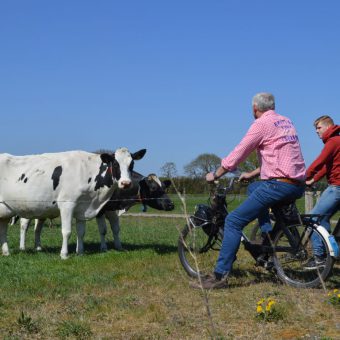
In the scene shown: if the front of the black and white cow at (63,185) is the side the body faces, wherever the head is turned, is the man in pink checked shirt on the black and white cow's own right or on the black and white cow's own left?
on the black and white cow's own right

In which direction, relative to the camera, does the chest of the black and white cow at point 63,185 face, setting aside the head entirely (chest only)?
to the viewer's right

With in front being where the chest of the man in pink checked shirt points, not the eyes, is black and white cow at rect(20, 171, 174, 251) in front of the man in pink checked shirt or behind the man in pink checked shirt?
in front

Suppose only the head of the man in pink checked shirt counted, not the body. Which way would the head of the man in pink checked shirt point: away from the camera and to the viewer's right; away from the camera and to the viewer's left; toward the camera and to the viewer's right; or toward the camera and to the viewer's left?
away from the camera and to the viewer's left

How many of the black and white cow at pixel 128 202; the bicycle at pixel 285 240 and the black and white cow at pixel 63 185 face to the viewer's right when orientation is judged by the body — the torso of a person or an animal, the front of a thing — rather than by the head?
2

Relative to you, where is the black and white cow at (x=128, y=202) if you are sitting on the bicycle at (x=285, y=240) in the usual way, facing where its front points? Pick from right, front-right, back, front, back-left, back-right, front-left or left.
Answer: front-right

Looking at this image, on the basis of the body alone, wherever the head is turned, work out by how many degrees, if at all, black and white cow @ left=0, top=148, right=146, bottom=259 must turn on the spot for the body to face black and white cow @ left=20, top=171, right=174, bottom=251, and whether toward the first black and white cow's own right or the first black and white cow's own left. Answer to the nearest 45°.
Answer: approximately 45° to the first black and white cow's own left

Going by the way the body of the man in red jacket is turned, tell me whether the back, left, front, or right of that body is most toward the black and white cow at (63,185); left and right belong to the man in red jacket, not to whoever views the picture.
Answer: front

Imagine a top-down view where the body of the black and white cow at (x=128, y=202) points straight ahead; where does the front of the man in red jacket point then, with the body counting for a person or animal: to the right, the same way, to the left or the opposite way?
the opposite way

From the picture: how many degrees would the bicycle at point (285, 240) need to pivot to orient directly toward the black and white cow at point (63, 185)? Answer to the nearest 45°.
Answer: approximately 45° to its right

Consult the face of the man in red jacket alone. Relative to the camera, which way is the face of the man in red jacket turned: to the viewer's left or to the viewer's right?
to the viewer's left

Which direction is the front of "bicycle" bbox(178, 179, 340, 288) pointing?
to the viewer's left

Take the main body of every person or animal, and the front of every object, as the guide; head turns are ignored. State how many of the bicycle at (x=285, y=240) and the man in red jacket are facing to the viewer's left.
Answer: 2

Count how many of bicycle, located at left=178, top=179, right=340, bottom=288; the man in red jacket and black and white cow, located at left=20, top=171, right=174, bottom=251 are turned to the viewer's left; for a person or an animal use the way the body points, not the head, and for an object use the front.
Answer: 2

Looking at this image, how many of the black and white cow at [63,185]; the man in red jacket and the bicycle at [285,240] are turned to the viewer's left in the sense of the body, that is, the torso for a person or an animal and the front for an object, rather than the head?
2

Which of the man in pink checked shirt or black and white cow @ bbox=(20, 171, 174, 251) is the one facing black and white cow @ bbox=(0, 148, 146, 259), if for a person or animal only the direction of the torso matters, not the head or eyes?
the man in pink checked shirt

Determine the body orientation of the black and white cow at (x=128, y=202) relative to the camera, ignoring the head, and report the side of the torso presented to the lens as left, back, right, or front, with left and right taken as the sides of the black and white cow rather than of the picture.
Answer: right

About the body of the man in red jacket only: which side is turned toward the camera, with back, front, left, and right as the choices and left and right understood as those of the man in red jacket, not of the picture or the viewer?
left
